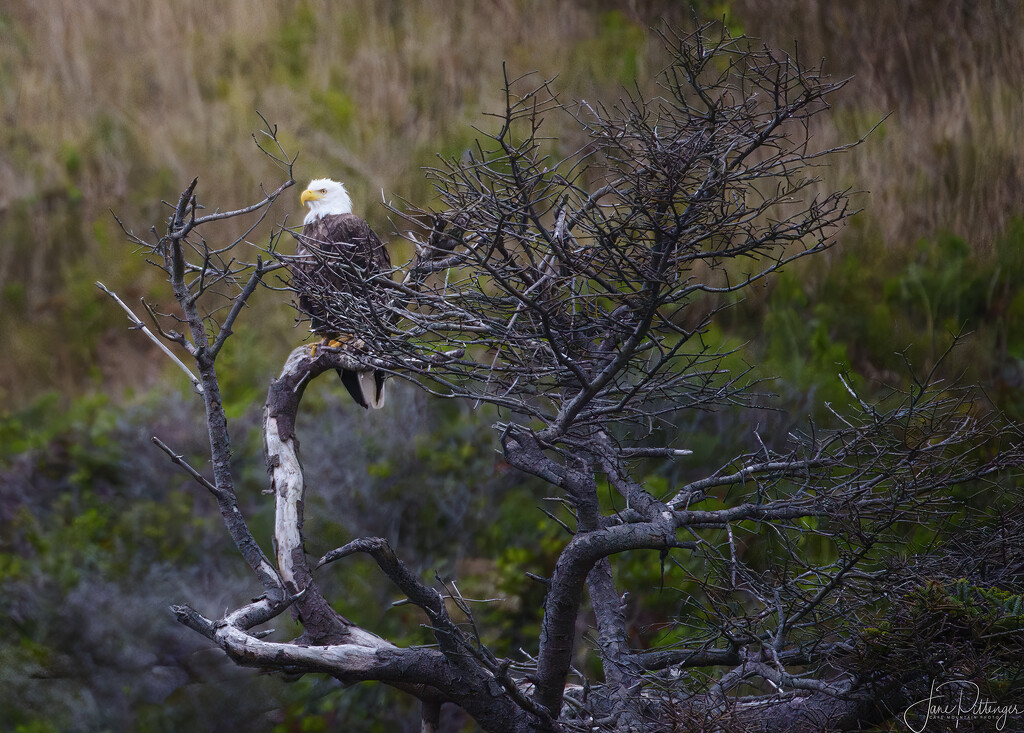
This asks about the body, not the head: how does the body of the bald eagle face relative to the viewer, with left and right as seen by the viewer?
facing the viewer and to the left of the viewer
